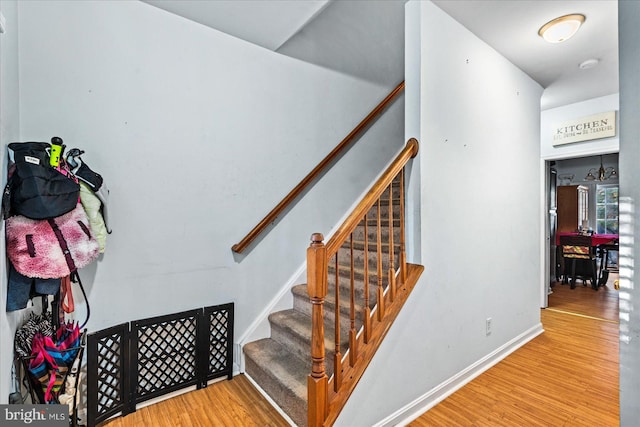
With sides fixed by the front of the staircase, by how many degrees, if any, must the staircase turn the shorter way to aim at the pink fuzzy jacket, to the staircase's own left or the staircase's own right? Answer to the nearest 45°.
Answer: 0° — it already faces it

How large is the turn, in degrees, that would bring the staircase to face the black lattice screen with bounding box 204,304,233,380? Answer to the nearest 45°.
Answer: approximately 45° to its right

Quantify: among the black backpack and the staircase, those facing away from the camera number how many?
0

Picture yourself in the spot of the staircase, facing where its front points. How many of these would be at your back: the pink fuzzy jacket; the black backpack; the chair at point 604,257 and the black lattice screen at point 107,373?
1

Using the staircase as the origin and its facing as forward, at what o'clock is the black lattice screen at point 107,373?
The black lattice screen is roughly at 1 o'clock from the staircase.

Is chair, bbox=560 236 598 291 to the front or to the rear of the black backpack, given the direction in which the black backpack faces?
to the front

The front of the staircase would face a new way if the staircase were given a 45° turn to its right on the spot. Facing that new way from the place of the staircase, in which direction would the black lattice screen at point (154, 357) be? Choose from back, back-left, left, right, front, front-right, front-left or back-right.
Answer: front

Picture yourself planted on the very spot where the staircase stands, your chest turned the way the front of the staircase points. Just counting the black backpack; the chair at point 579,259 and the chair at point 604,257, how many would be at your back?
2

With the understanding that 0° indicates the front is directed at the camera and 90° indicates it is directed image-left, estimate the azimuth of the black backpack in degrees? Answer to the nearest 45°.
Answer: approximately 315°

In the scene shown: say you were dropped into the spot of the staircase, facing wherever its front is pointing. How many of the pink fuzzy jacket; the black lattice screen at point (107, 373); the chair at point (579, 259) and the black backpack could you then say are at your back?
1

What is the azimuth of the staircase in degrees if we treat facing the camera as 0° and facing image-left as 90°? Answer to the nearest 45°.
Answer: approximately 45°

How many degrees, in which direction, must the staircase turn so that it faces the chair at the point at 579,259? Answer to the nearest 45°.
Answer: approximately 180°
